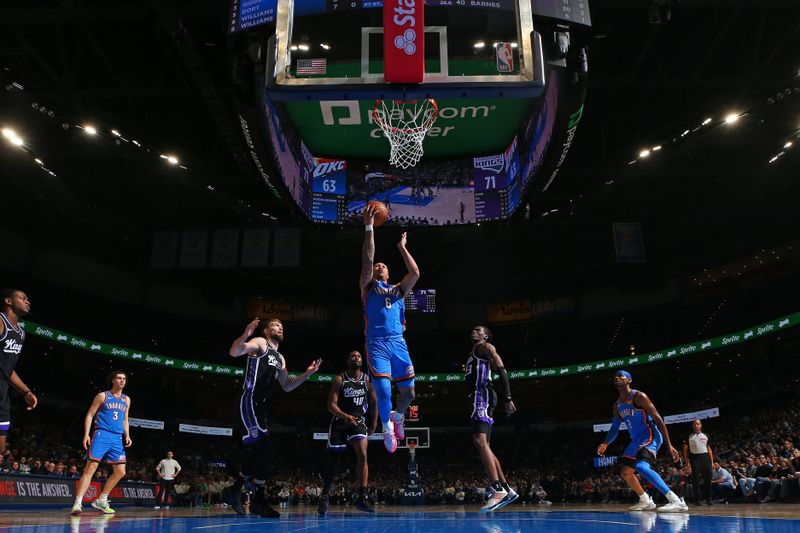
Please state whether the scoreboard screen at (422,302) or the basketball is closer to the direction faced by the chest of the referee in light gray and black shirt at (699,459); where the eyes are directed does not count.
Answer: the basketball

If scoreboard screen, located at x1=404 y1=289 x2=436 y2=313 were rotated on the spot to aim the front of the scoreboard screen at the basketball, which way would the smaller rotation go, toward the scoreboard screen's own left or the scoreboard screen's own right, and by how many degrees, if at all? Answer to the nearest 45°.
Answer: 0° — it already faces it

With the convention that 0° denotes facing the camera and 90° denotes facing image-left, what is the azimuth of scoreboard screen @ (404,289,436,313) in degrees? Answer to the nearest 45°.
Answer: approximately 0°

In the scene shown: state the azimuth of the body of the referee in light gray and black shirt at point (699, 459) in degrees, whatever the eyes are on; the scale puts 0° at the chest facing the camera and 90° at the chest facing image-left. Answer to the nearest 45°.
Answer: approximately 0°

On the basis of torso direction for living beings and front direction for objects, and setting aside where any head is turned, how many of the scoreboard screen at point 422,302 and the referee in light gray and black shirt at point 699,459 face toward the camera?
2

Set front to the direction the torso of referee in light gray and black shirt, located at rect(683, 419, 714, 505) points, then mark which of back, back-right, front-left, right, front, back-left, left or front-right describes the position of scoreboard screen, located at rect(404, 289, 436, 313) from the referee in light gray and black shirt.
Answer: back-right
